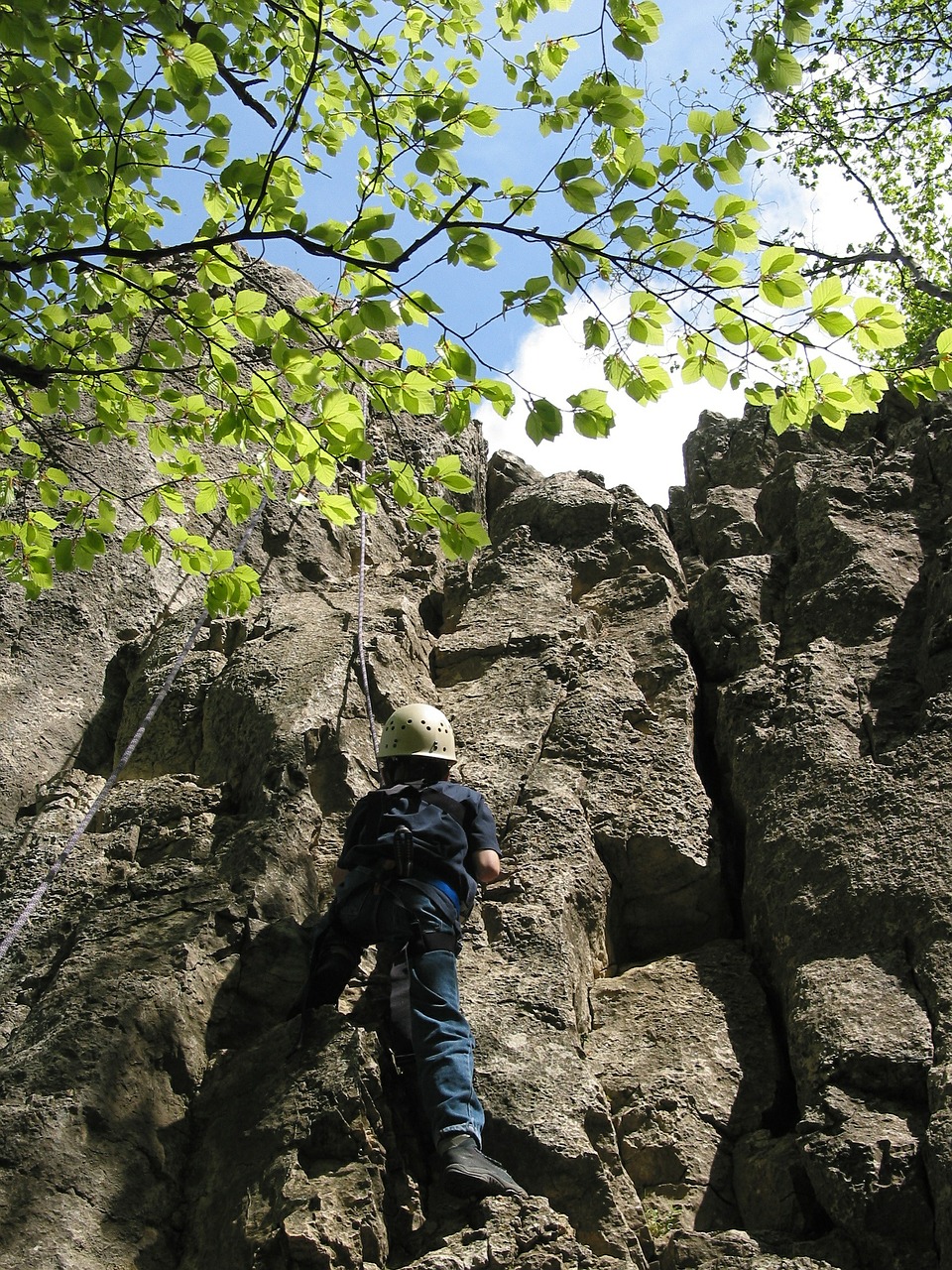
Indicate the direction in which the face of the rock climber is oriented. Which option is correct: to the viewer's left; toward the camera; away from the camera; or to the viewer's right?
away from the camera

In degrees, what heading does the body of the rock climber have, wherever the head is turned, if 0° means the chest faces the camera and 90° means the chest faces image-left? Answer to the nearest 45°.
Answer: approximately 180°

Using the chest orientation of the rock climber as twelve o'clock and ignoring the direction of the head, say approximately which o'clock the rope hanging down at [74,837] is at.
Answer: The rope hanging down is roughly at 10 o'clock from the rock climber.
